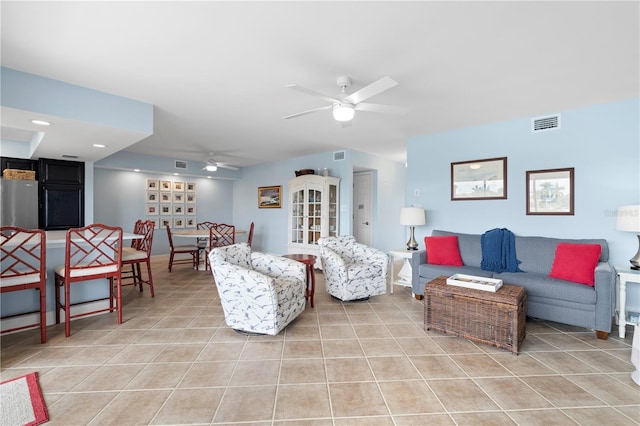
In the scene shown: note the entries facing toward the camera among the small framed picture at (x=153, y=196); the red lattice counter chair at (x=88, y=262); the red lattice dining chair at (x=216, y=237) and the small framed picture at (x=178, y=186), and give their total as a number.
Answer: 2

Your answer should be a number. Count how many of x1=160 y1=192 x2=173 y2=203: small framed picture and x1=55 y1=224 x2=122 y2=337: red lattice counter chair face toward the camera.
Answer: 1

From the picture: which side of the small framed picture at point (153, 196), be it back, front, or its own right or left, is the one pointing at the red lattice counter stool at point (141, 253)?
front

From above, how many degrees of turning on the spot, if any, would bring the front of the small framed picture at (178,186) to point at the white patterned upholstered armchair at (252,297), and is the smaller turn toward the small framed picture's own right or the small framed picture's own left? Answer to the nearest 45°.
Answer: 0° — it already faces it

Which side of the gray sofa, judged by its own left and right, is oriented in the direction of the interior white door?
right

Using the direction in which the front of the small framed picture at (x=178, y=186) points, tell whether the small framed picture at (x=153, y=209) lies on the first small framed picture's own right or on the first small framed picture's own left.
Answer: on the first small framed picture's own right

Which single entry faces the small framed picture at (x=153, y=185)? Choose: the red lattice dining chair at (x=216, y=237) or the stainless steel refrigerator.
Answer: the red lattice dining chair

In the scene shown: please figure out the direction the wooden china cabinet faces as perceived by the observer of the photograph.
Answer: facing the viewer and to the left of the viewer

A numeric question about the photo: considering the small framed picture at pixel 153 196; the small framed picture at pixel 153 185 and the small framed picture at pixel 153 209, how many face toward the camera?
3

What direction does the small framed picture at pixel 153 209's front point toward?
toward the camera

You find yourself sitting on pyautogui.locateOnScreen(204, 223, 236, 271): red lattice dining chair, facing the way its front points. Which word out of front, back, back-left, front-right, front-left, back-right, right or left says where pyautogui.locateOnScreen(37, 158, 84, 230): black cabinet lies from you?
front-left

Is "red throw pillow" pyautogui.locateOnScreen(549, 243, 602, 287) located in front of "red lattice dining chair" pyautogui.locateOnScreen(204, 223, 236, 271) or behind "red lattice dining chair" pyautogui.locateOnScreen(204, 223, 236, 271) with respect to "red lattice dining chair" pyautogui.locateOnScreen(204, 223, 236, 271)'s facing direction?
behind

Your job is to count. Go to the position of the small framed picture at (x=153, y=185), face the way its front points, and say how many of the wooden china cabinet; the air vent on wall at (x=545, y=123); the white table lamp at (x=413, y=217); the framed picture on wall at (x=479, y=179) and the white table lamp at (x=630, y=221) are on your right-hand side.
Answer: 0

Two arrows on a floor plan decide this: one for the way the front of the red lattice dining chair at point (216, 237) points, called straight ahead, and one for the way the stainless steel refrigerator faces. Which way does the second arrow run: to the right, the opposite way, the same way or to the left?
the opposite way

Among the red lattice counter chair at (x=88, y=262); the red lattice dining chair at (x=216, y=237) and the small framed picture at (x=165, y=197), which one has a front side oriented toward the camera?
the small framed picture

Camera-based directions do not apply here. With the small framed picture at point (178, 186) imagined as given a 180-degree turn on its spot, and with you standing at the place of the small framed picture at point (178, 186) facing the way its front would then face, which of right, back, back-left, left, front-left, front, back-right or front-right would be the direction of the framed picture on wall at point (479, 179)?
back-right

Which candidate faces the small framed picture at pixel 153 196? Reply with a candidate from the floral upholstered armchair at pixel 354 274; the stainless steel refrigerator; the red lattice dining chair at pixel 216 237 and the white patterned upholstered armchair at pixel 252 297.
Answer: the red lattice dining chair

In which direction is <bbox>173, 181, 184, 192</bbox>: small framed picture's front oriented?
toward the camera
